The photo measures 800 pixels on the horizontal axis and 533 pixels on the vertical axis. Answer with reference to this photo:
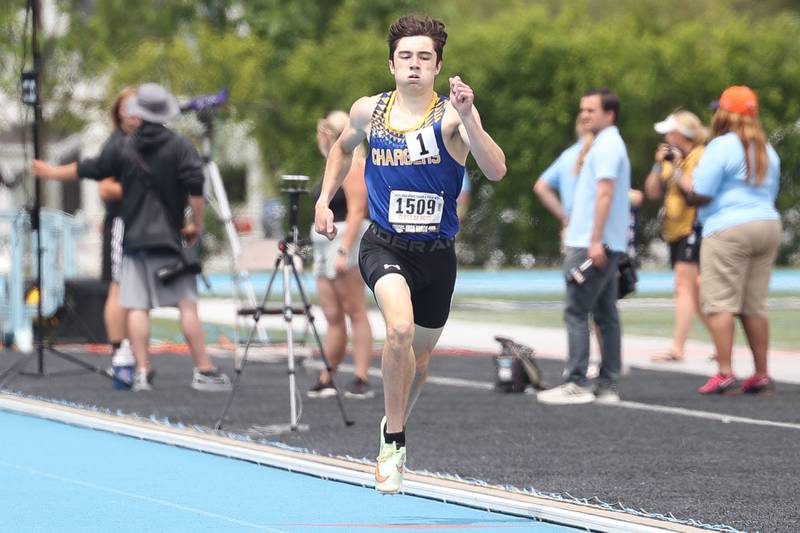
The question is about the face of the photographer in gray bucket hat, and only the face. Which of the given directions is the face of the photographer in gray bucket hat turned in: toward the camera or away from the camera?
away from the camera

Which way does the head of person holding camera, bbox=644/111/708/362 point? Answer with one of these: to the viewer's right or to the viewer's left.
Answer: to the viewer's left

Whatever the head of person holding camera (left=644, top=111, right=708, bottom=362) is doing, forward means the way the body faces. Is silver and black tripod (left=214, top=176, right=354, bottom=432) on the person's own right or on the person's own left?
on the person's own left

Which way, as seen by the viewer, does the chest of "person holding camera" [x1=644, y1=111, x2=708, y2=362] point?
to the viewer's left

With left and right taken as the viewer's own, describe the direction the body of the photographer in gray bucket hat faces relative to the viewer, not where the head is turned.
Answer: facing away from the viewer

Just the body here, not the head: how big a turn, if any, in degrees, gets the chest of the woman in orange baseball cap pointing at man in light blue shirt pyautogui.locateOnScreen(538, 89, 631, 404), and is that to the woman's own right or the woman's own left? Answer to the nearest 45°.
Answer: approximately 90° to the woman's own left
